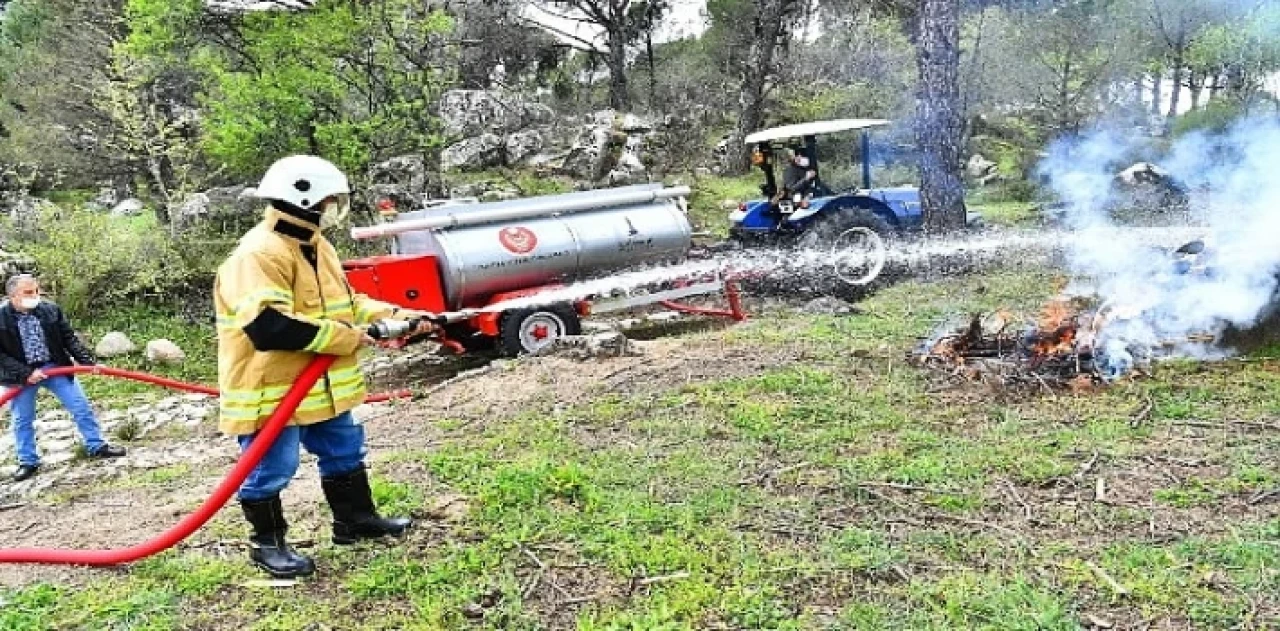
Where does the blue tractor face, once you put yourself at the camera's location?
facing away from the viewer and to the right of the viewer

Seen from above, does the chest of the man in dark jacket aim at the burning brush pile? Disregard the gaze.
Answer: no

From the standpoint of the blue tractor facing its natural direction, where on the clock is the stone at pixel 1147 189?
The stone is roughly at 12 o'clock from the blue tractor.

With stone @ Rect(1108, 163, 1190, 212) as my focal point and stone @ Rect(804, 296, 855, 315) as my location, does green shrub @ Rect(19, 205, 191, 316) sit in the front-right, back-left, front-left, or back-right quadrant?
back-left

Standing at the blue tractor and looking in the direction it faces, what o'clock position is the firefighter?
The firefighter is roughly at 5 o'clock from the blue tractor.

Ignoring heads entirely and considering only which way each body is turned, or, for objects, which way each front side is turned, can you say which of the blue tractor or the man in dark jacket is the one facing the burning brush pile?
the man in dark jacket

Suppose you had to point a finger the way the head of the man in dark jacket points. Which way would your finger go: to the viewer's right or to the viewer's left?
to the viewer's right

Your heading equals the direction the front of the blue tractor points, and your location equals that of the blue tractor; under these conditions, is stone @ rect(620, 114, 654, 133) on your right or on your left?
on your left

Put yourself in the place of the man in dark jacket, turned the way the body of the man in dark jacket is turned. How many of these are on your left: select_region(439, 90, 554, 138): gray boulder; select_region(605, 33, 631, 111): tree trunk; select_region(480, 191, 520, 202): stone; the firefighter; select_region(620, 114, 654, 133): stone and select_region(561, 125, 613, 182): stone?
5

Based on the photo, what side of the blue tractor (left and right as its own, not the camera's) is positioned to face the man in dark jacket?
back

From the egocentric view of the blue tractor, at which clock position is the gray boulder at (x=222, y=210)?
The gray boulder is roughly at 8 o'clock from the blue tractor.

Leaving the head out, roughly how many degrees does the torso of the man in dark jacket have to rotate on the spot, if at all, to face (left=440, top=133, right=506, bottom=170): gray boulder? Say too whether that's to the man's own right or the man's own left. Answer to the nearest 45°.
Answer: approximately 90° to the man's own left
